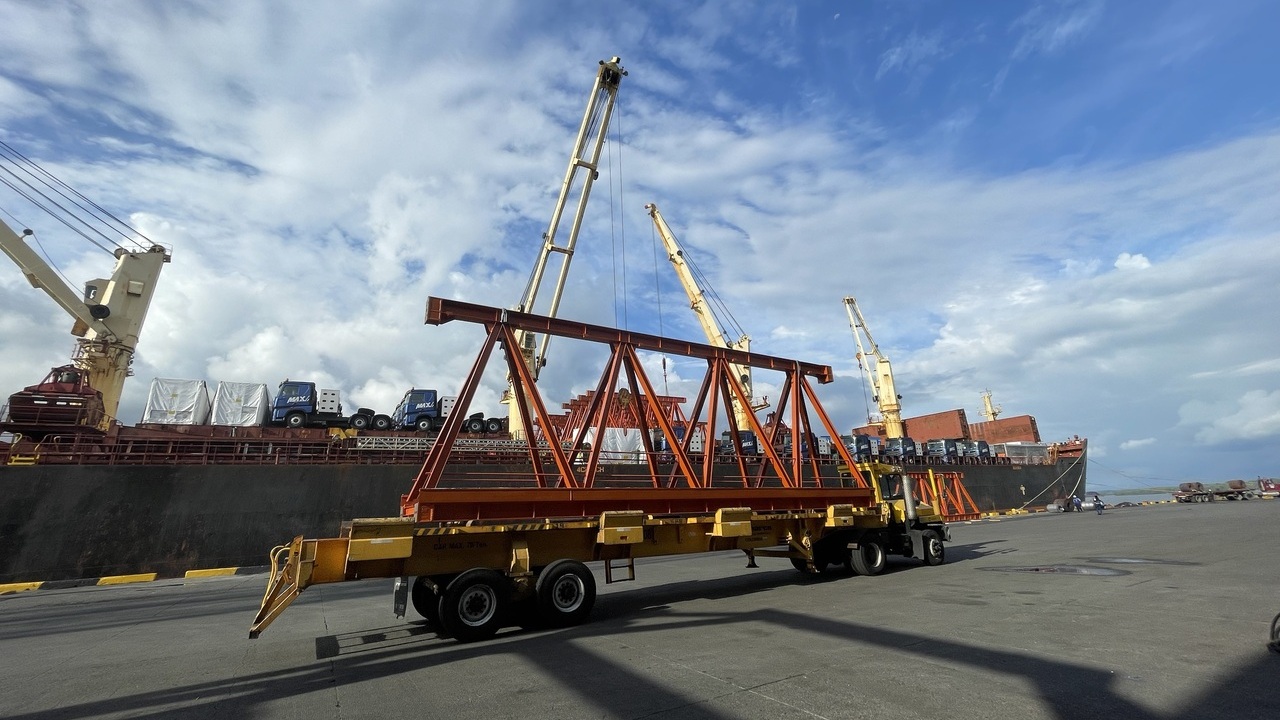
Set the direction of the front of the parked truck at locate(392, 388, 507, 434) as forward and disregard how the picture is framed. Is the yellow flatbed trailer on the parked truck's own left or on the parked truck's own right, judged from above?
on the parked truck's own left

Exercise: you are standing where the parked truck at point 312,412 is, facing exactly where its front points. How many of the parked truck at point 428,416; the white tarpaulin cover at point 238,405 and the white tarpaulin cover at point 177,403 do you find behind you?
1

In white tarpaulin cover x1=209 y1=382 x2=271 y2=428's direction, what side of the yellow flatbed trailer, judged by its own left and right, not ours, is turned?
left

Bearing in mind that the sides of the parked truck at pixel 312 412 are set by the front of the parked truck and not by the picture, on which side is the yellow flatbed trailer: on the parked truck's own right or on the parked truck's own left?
on the parked truck's own left

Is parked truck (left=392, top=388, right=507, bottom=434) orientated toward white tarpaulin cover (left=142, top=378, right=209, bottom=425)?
yes

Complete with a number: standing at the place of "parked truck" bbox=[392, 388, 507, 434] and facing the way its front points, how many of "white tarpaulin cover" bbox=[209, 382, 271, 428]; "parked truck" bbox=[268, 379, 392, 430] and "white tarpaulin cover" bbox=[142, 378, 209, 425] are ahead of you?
3

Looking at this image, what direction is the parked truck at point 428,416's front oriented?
to the viewer's left

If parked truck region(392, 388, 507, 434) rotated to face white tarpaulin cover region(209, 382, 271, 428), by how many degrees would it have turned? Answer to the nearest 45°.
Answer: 0° — it already faces it

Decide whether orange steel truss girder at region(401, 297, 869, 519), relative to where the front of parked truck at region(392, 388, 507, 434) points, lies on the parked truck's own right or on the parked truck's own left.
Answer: on the parked truck's own left

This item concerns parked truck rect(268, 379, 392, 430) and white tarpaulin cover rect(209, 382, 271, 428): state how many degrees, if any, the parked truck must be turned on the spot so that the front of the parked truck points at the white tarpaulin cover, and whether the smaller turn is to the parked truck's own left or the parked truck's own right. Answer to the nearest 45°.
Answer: approximately 45° to the parked truck's own right

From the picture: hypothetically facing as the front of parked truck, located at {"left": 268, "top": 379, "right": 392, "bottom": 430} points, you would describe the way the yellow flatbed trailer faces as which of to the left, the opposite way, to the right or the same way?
the opposite way

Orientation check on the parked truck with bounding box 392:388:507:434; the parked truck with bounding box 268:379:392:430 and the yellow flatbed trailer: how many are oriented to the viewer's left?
2

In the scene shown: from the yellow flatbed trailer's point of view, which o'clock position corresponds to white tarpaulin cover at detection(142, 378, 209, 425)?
The white tarpaulin cover is roughly at 9 o'clock from the yellow flatbed trailer.

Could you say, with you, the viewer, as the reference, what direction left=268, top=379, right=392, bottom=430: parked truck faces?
facing to the left of the viewer

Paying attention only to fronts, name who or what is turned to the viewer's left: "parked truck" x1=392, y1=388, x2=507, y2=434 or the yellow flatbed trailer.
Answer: the parked truck
